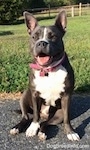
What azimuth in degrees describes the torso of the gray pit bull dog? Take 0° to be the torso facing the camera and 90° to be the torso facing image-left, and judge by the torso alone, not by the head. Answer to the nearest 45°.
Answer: approximately 0°

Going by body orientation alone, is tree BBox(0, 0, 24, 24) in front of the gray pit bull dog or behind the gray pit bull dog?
behind
